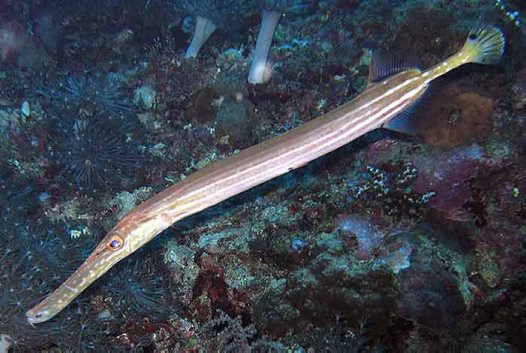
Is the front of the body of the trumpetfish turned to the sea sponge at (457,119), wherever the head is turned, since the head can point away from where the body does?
no

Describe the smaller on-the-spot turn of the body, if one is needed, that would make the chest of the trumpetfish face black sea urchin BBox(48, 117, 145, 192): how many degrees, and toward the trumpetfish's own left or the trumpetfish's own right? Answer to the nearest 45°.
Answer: approximately 45° to the trumpetfish's own right

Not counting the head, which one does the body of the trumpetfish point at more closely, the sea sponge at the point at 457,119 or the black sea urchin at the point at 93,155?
the black sea urchin

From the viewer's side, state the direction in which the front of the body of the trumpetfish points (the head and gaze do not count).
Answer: to the viewer's left
